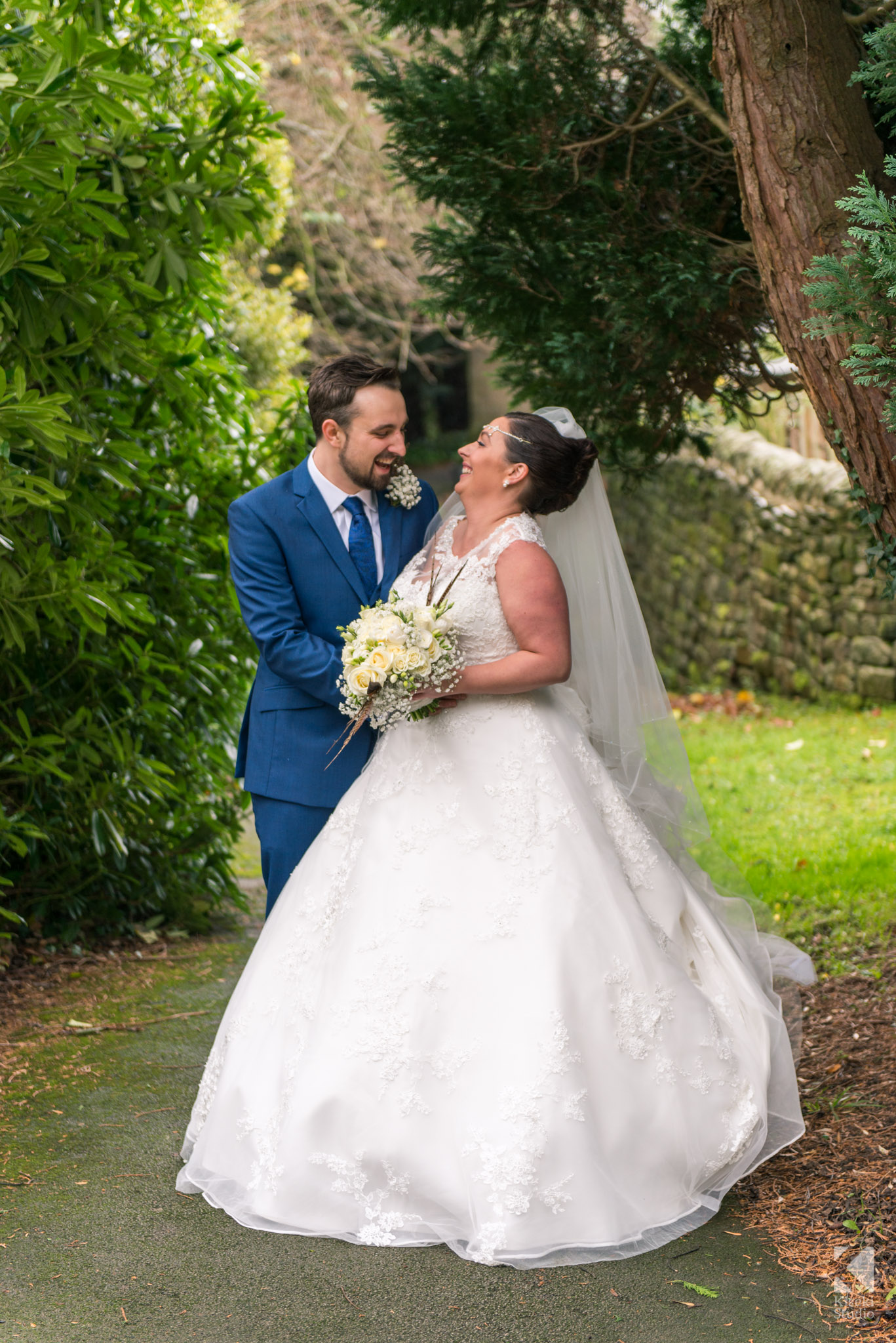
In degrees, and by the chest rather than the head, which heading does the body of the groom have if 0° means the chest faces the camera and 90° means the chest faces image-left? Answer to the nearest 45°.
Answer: approximately 315°

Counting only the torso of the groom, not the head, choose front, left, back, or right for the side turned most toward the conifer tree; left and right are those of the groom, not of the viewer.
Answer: left

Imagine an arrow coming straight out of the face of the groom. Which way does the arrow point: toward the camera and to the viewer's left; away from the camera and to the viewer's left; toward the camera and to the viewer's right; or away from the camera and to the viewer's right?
toward the camera and to the viewer's right

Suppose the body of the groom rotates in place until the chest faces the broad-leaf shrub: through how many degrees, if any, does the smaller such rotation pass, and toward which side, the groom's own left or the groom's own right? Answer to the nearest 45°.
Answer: approximately 180°

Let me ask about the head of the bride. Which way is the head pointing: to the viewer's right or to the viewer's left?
to the viewer's left
